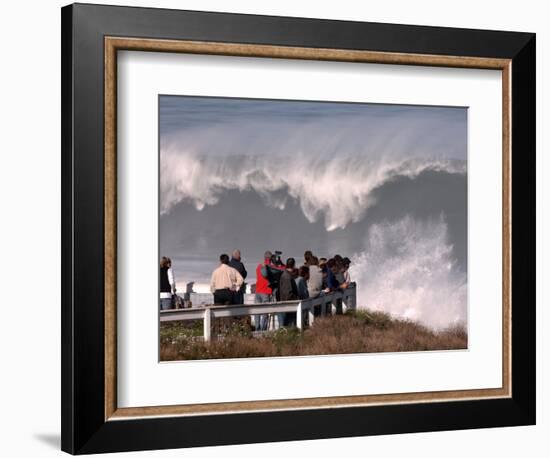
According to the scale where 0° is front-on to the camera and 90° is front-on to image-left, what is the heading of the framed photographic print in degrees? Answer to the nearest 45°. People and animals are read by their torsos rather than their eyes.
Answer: approximately 315°
